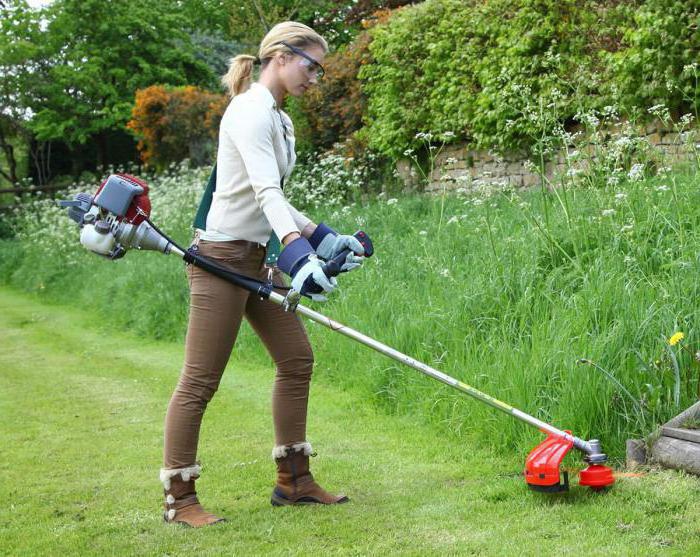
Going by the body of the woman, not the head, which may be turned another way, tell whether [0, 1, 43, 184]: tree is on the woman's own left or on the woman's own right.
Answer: on the woman's own left

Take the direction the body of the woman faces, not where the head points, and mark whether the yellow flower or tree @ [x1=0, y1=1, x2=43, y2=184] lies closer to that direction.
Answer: the yellow flower

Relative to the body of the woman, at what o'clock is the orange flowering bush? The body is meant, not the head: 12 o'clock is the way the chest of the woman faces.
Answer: The orange flowering bush is roughly at 9 o'clock from the woman.

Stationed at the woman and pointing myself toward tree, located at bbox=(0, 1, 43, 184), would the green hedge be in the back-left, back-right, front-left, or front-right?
front-right

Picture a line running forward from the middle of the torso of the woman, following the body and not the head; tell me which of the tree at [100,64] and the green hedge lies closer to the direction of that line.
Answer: the green hedge

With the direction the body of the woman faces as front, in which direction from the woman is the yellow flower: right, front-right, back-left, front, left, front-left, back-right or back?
front

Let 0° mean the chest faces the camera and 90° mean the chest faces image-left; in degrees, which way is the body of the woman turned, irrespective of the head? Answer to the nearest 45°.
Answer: approximately 270°

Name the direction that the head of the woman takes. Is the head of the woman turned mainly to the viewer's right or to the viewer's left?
to the viewer's right

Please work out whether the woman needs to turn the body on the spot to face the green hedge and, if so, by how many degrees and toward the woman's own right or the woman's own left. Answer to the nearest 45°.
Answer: approximately 45° to the woman's own left
